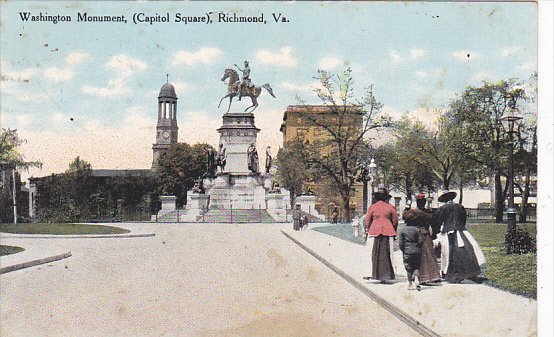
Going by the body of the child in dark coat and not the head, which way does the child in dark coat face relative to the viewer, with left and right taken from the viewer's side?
facing away from the viewer

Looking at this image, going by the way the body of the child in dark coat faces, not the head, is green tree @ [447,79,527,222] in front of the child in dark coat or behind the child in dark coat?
in front

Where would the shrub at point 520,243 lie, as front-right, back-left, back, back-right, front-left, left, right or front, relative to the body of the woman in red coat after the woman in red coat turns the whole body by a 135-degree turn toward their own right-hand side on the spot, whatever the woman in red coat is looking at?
front-left

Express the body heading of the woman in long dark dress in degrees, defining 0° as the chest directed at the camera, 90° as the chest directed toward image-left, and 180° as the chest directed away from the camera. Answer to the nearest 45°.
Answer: approximately 135°

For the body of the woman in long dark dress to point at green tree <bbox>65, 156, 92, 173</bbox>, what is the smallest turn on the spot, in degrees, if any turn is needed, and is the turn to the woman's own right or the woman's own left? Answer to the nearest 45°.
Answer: approximately 45° to the woman's own left

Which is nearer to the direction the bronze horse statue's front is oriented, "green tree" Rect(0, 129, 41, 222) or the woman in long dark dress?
the green tree

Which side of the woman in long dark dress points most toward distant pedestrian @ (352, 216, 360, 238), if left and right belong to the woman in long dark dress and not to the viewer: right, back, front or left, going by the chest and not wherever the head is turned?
front

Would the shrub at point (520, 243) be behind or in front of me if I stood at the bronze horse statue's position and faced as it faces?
behind

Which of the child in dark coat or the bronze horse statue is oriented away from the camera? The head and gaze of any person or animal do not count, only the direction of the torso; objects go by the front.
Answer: the child in dark coat

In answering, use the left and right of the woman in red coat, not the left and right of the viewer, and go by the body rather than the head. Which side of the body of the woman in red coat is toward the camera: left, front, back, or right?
back

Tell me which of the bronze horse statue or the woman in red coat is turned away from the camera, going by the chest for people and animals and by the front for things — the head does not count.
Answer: the woman in red coat
